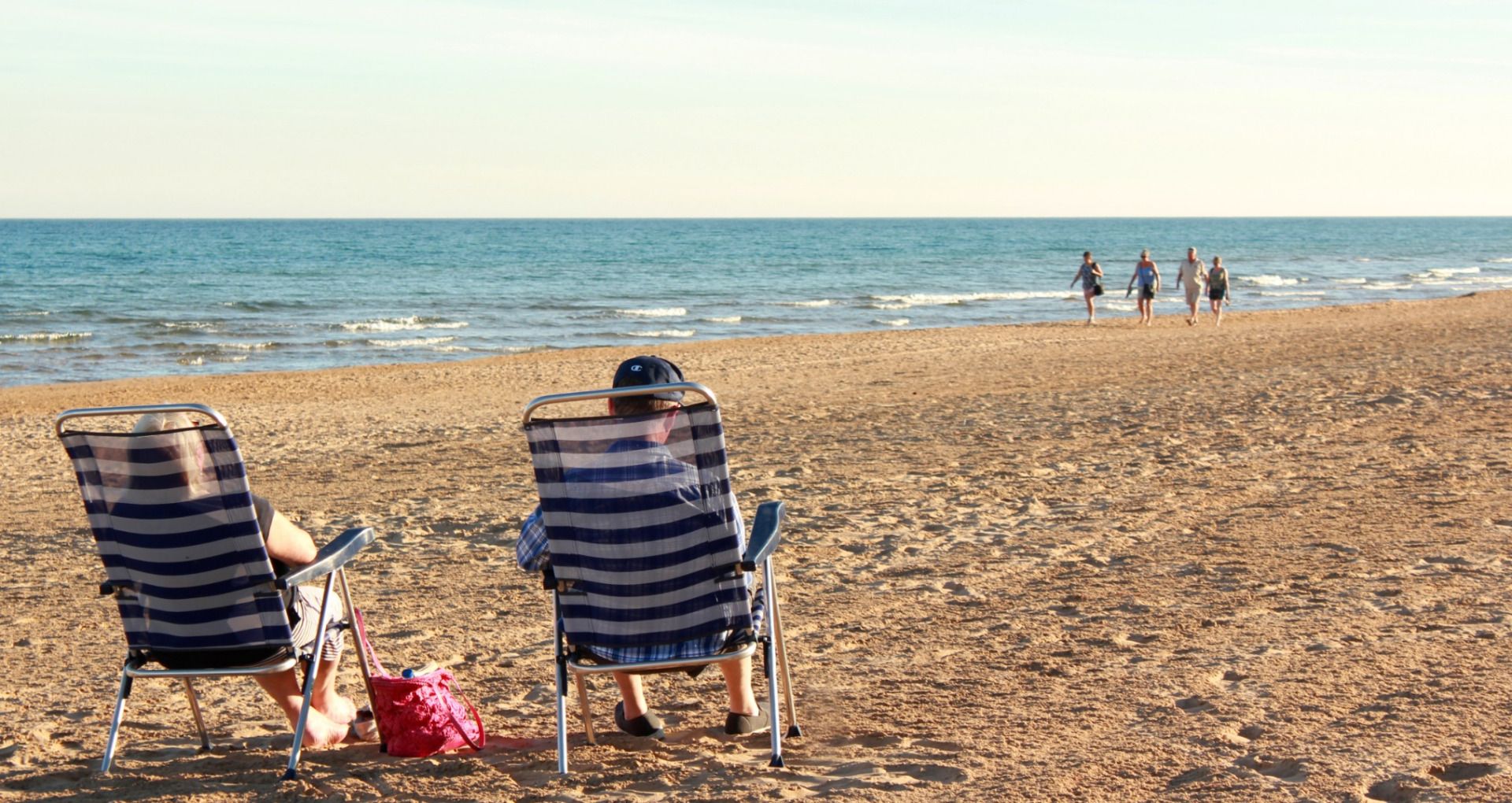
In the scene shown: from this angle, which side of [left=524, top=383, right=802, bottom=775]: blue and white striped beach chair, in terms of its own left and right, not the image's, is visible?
back

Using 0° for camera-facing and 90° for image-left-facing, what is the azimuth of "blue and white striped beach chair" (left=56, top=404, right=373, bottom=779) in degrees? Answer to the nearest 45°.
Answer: approximately 225°

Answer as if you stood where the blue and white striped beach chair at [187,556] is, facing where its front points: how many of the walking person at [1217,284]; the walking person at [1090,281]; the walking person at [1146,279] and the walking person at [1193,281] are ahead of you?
4

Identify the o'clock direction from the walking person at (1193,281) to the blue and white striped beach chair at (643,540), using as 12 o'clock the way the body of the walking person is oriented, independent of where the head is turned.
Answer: The blue and white striped beach chair is roughly at 12 o'clock from the walking person.

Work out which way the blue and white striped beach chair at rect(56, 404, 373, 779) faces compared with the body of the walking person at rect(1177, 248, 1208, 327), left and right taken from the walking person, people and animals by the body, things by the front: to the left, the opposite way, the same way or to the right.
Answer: the opposite way

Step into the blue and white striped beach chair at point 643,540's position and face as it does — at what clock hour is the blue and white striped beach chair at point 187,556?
the blue and white striped beach chair at point 187,556 is roughly at 9 o'clock from the blue and white striped beach chair at point 643,540.

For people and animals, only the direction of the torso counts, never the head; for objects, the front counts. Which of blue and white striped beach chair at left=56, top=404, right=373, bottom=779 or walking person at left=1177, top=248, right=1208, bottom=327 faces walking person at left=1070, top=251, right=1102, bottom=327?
the blue and white striped beach chair

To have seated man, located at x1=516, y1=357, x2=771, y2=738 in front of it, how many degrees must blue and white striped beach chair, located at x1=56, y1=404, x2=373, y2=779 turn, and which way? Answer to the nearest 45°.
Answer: approximately 45° to its right

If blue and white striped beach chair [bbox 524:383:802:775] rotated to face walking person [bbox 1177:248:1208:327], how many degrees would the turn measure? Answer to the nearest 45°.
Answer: approximately 45° to its right

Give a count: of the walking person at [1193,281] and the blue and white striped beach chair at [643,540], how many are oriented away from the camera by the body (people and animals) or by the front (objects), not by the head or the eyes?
1

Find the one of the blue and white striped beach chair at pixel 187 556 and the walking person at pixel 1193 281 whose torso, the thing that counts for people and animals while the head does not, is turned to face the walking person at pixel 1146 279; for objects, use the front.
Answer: the blue and white striped beach chair
